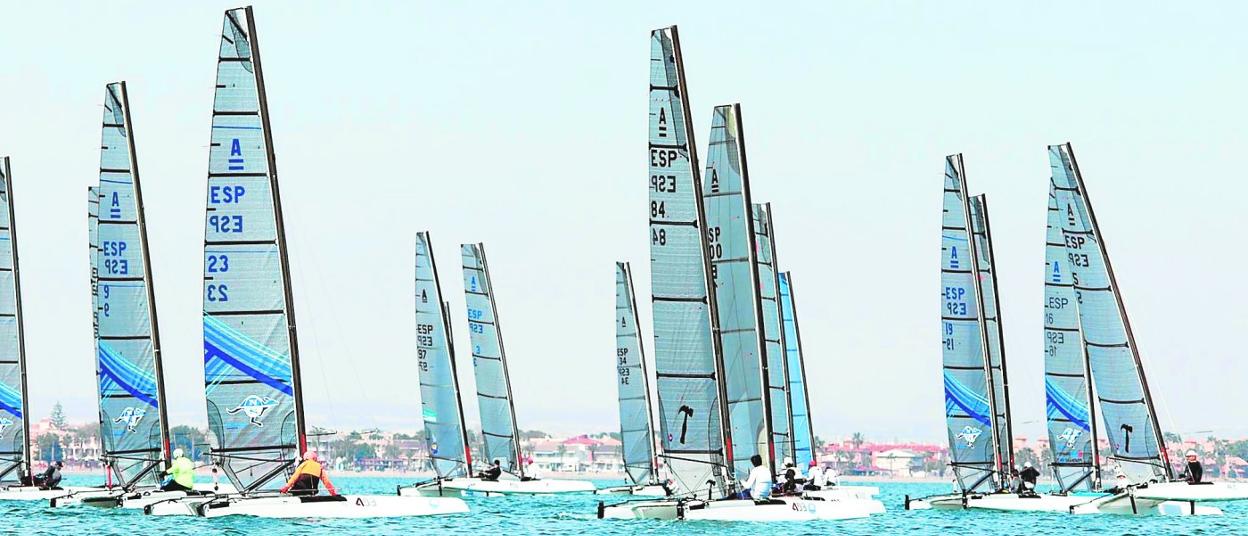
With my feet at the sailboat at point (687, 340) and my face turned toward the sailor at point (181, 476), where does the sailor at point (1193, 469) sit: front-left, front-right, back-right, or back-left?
back-right

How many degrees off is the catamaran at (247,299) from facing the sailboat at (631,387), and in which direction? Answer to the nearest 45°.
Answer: approximately 45° to its left

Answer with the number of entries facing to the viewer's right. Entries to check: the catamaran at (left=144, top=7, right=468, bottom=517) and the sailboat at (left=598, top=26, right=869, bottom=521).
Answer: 2

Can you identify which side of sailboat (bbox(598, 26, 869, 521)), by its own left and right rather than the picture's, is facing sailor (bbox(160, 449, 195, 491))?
back

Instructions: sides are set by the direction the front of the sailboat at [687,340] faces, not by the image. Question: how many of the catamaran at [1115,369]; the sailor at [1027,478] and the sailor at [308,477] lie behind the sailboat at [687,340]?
1

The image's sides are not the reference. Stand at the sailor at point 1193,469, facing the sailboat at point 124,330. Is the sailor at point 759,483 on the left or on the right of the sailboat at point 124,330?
left

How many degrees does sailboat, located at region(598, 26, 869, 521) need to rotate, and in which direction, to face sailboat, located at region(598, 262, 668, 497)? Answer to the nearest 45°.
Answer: approximately 90° to its left

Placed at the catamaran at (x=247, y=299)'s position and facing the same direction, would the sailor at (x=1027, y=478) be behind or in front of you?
in front

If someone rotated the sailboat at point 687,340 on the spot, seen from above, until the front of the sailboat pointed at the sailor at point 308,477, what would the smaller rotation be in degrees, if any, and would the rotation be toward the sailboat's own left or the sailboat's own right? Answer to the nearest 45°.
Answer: approximately 180°

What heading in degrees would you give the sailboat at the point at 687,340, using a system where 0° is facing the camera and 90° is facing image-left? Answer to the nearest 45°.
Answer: approximately 270°

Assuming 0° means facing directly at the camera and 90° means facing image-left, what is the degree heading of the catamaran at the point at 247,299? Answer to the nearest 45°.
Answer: approximately 270°

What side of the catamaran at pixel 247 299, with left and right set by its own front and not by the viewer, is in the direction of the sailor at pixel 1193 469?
front
